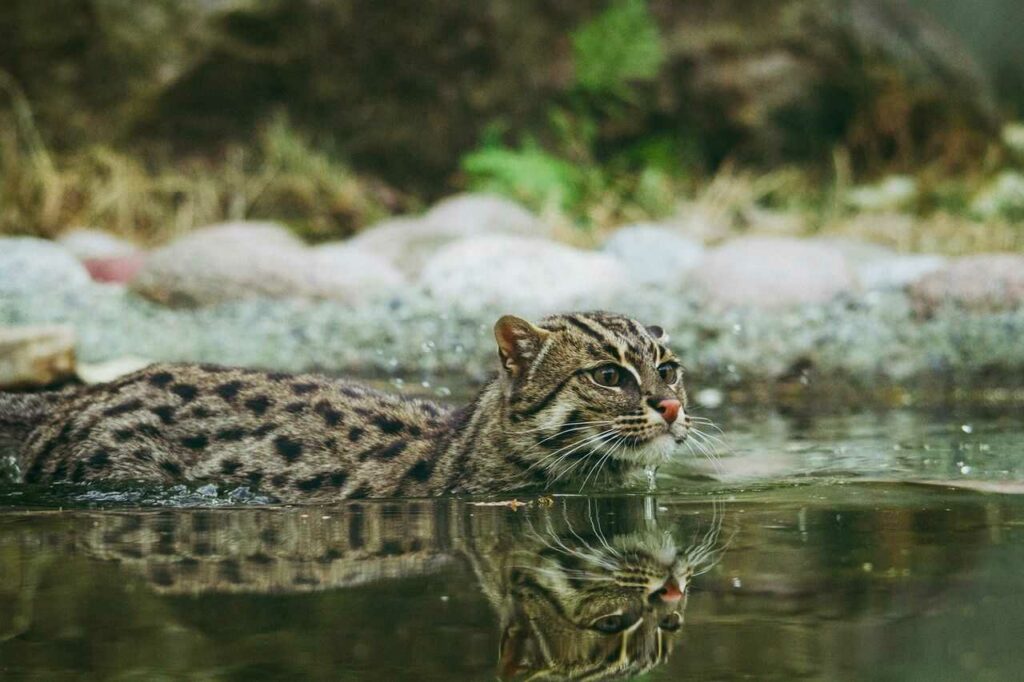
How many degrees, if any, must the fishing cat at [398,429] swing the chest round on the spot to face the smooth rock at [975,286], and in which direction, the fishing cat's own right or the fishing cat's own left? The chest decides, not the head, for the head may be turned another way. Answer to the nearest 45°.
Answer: approximately 45° to the fishing cat's own left

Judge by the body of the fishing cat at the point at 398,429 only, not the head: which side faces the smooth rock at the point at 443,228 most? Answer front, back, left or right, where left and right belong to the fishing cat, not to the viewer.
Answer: left

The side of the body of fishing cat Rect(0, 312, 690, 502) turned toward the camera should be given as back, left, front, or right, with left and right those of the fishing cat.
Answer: right

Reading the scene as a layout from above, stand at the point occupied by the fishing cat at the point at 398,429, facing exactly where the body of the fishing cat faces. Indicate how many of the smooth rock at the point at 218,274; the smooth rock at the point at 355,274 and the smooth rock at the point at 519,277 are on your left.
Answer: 3

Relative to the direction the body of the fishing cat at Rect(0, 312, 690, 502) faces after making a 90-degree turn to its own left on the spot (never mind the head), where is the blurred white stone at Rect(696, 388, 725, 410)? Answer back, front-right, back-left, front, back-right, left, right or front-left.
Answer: front-right

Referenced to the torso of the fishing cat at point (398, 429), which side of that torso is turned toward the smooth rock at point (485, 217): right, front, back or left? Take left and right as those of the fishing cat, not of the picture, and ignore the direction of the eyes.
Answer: left

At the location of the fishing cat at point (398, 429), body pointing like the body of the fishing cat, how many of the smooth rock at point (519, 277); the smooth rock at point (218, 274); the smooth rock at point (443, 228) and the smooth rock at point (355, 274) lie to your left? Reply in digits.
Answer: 4

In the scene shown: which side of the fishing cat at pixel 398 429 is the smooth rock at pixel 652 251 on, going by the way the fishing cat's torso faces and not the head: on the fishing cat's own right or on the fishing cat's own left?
on the fishing cat's own left

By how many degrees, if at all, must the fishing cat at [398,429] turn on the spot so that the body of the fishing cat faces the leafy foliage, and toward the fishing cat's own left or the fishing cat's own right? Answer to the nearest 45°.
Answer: approximately 90° to the fishing cat's own left
